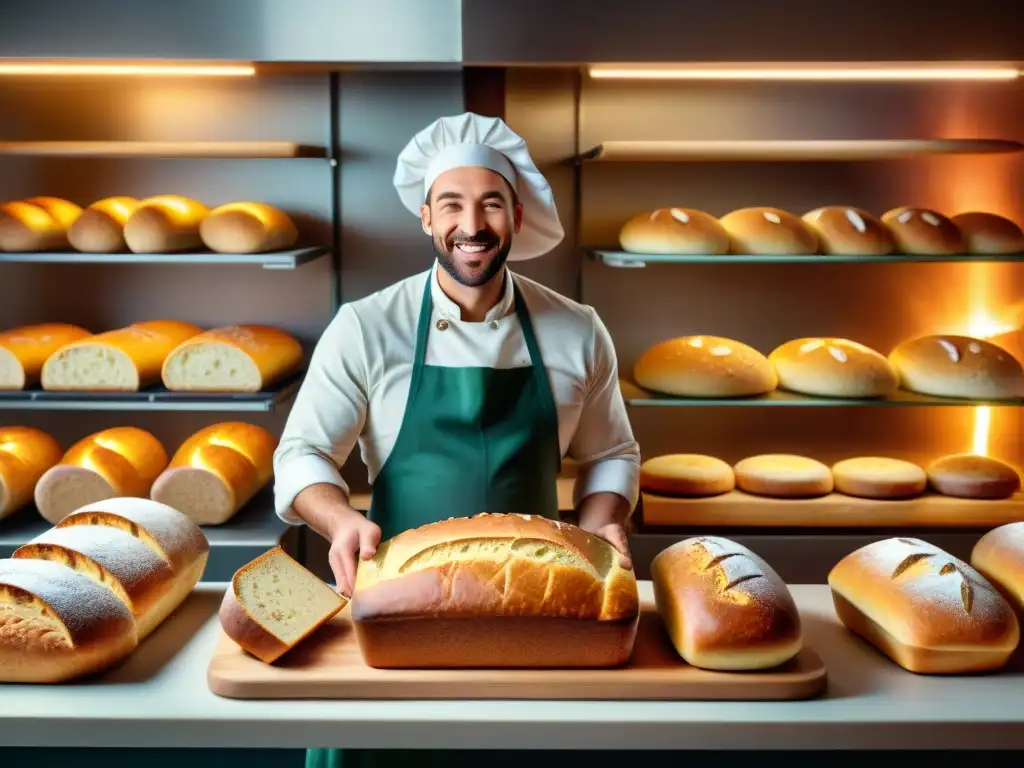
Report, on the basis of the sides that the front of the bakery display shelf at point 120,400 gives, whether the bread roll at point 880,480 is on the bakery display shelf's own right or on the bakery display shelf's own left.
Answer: on the bakery display shelf's own left

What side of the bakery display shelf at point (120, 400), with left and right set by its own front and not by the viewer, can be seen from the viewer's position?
front

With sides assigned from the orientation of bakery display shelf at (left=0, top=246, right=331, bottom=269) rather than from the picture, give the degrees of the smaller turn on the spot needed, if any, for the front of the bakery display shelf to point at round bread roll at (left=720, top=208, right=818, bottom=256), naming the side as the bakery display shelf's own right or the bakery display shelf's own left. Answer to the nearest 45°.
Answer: approximately 90° to the bakery display shelf's own left

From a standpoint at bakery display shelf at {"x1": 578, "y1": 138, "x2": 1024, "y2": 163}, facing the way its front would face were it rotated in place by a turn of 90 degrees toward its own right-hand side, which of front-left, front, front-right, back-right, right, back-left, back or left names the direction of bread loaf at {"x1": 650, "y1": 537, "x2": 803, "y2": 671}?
left

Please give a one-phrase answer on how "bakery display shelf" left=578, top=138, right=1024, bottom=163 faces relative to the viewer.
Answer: facing the viewer

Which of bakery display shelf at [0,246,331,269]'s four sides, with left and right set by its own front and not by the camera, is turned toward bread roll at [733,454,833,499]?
left

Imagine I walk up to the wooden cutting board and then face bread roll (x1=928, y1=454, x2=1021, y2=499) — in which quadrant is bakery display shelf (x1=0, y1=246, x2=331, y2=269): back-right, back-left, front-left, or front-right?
front-left

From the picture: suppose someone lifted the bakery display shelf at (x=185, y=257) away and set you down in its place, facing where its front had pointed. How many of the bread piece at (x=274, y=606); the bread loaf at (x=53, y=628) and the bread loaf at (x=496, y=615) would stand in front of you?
3

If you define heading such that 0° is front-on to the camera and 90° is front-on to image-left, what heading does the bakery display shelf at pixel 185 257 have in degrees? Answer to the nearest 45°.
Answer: approximately 0°
